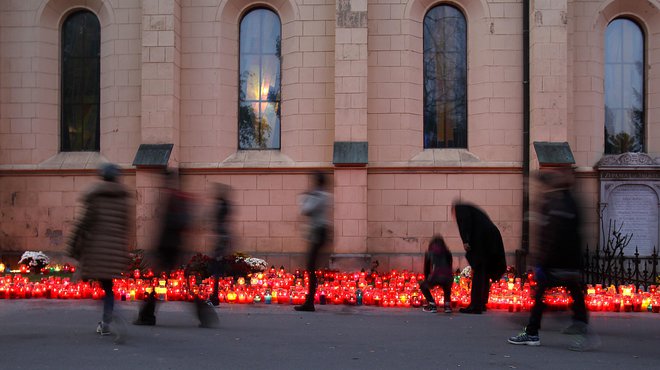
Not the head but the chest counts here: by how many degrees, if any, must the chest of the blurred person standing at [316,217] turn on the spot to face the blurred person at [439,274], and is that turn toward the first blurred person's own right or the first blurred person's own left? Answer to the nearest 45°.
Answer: approximately 180°

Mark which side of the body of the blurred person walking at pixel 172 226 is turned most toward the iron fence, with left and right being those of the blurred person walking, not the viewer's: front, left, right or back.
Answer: back

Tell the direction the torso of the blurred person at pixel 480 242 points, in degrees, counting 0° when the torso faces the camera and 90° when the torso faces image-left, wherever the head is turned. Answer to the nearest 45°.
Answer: approximately 90°

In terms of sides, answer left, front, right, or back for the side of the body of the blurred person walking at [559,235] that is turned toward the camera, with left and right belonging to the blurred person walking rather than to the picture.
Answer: left

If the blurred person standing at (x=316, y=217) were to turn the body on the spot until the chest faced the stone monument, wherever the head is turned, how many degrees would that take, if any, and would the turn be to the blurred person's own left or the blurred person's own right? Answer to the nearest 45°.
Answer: approximately 135° to the blurred person's own right

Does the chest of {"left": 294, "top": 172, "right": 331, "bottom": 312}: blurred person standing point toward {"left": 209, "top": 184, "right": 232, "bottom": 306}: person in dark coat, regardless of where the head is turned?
yes

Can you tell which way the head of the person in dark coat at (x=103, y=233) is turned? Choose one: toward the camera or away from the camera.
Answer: away from the camera

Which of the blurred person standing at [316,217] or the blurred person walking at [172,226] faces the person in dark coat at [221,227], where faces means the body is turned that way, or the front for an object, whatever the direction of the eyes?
the blurred person standing at [316,217]

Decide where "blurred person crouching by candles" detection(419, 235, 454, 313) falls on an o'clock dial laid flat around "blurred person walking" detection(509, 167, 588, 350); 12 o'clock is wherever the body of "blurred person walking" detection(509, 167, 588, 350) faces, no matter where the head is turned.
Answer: "blurred person crouching by candles" detection(419, 235, 454, 313) is roughly at 2 o'clock from "blurred person walking" detection(509, 167, 588, 350).

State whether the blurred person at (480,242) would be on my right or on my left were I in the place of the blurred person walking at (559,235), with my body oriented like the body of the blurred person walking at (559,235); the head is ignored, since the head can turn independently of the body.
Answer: on my right

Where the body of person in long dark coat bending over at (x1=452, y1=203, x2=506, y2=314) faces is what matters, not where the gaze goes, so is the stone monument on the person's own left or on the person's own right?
on the person's own right

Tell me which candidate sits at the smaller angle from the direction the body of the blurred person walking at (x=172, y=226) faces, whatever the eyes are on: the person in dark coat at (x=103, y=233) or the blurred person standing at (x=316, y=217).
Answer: the person in dark coat

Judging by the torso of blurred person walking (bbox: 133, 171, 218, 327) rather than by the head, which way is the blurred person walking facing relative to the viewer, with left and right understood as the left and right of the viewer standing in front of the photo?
facing to the left of the viewer

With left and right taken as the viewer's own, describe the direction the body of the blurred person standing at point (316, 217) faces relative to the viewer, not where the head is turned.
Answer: facing to the left of the viewer
